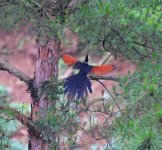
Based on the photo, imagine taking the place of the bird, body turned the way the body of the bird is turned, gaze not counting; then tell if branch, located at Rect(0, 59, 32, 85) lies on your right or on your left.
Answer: on your left

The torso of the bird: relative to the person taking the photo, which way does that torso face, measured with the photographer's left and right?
facing away from the viewer
